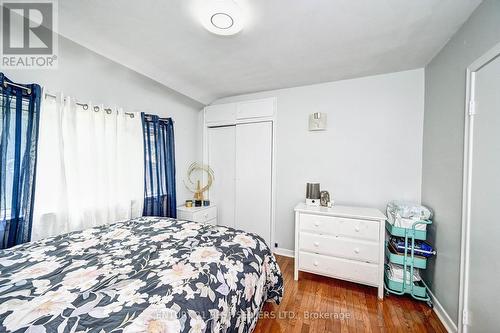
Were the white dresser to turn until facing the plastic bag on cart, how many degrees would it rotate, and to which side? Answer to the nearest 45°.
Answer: approximately 135° to its left

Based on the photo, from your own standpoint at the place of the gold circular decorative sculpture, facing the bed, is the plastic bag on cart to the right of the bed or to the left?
left

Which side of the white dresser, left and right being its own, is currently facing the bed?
front

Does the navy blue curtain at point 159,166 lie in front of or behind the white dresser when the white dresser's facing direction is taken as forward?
in front

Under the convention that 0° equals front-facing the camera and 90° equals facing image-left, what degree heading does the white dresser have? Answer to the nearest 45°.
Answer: approximately 45°

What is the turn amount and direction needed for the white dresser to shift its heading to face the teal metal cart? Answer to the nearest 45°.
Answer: approximately 135° to its left

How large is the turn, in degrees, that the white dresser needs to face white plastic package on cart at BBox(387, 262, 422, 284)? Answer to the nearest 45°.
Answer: approximately 135° to its left

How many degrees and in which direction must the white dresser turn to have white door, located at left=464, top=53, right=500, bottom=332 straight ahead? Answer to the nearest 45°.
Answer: approximately 90° to its left

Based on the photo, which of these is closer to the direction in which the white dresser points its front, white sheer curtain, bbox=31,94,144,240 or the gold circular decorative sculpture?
the white sheer curtain

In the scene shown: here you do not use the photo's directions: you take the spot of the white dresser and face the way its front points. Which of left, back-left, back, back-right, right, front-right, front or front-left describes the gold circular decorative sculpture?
front-right
